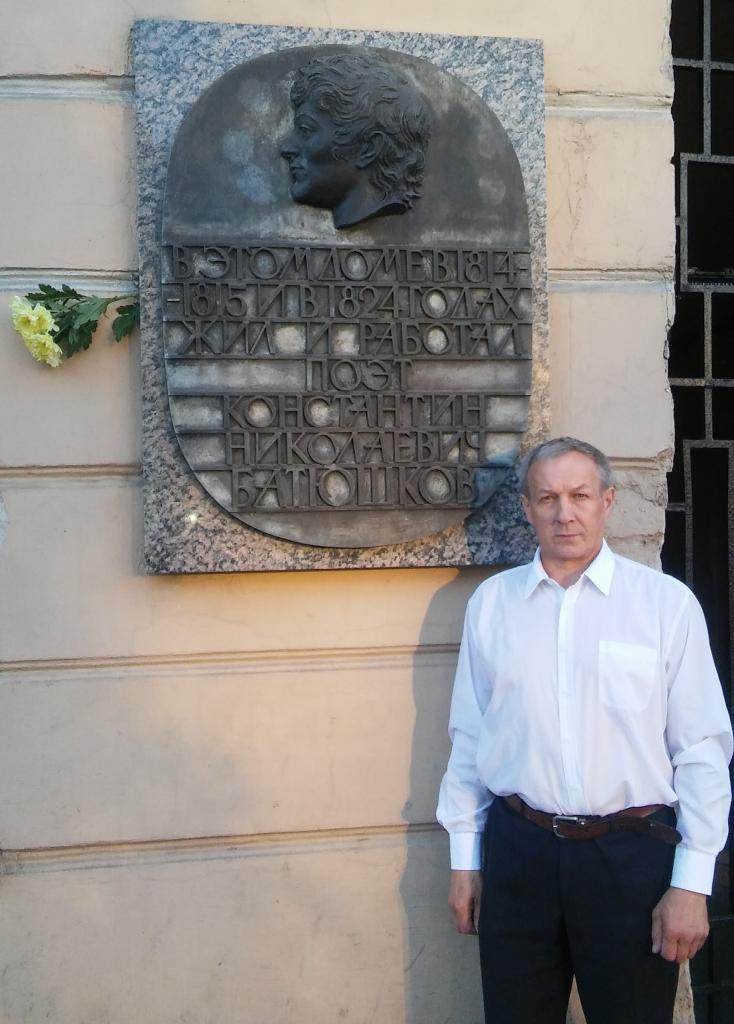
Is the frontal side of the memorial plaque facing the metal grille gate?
no

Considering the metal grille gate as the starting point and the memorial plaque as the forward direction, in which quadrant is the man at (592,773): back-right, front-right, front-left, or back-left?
front-left

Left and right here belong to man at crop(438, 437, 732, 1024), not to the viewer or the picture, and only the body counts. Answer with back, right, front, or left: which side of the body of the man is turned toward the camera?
front

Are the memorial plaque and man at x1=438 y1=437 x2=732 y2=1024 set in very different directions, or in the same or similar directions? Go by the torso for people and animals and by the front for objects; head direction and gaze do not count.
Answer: same or similar directions

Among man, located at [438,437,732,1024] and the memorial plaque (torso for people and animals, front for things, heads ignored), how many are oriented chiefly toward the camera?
2

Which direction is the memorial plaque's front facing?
toward the camera

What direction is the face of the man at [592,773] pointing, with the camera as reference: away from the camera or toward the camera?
toward the camera

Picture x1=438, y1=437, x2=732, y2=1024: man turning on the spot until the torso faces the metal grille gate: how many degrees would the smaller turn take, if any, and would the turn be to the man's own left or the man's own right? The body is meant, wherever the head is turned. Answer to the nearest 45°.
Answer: approximately 180°
